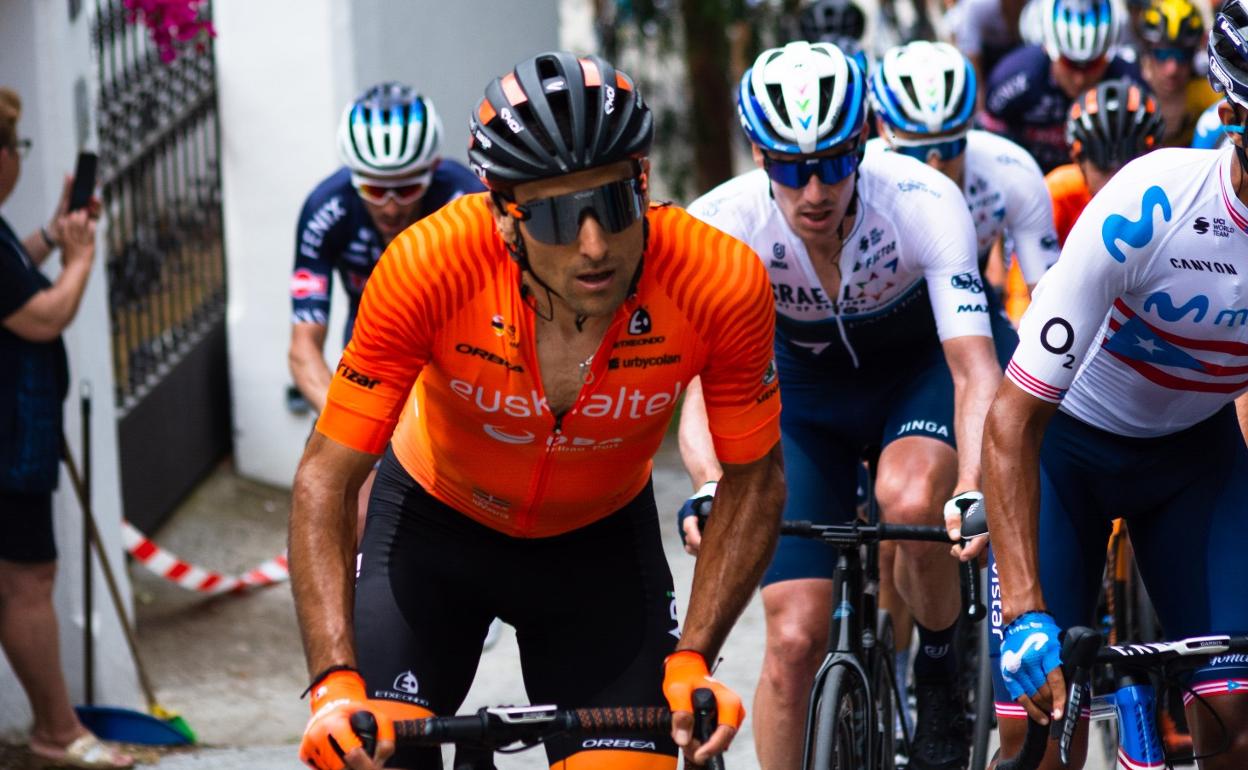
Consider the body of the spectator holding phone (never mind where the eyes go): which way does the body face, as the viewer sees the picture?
to the viewer's right

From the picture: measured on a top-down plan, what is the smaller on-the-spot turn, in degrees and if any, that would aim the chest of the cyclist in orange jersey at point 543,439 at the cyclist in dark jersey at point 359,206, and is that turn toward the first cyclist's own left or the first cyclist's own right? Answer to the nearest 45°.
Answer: approximately 180°

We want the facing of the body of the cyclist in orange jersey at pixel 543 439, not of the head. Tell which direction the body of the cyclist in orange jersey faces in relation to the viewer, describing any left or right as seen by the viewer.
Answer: facing the viewer

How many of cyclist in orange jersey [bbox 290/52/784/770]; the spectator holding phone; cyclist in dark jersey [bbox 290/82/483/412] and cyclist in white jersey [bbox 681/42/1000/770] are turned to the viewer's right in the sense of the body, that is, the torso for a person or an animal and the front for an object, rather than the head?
1

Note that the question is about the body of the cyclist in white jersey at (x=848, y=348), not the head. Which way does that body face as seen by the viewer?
toward the camera

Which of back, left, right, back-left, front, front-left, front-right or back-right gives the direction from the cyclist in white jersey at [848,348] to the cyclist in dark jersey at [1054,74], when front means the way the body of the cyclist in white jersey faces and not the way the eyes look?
back

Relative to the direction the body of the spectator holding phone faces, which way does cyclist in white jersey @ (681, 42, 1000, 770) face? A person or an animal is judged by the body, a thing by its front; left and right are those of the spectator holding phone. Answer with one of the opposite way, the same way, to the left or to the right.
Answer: to the right
